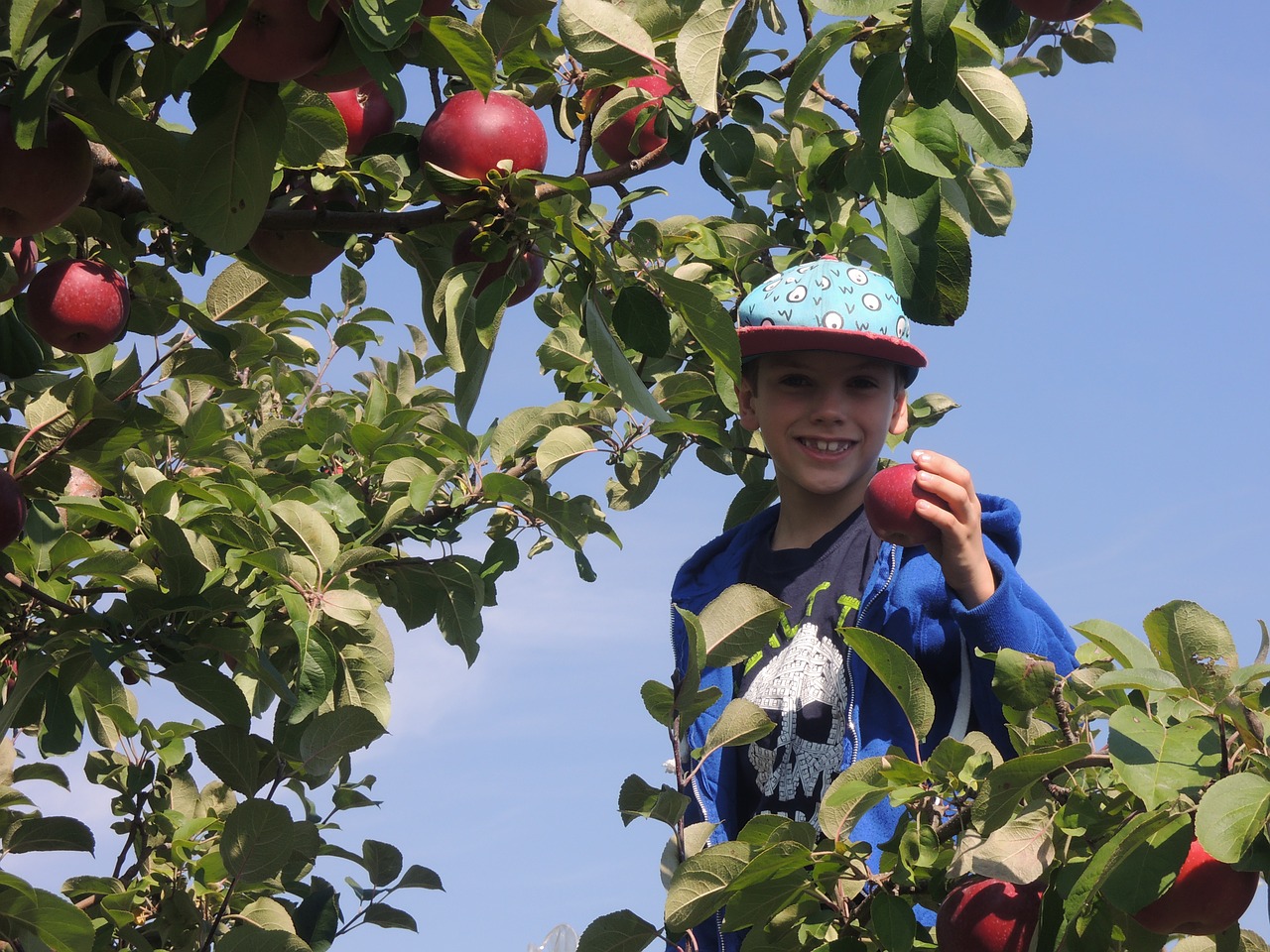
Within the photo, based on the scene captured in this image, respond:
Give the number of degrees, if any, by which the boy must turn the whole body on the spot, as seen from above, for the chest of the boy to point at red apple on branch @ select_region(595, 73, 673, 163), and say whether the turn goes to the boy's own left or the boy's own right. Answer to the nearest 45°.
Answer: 0° — they already face it

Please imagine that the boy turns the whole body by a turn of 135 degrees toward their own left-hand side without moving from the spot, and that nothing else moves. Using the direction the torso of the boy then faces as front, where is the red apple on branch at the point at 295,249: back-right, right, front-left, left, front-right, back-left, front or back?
back

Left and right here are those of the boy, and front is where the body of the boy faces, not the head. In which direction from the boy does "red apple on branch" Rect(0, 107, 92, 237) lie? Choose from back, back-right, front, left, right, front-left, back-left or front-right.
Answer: front-right

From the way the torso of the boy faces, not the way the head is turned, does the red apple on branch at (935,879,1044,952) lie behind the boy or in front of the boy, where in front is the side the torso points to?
in front

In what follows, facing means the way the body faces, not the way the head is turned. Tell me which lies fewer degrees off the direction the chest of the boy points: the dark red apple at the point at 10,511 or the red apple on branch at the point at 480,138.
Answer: the red apple on branch

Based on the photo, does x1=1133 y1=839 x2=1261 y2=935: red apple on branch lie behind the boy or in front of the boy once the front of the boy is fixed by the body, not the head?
in front

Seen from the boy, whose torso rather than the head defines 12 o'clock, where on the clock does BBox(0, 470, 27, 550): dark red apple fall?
The dark red apple is roughly at 2 o'clock from the boy.

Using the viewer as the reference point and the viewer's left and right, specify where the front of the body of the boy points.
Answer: facing the viewer
